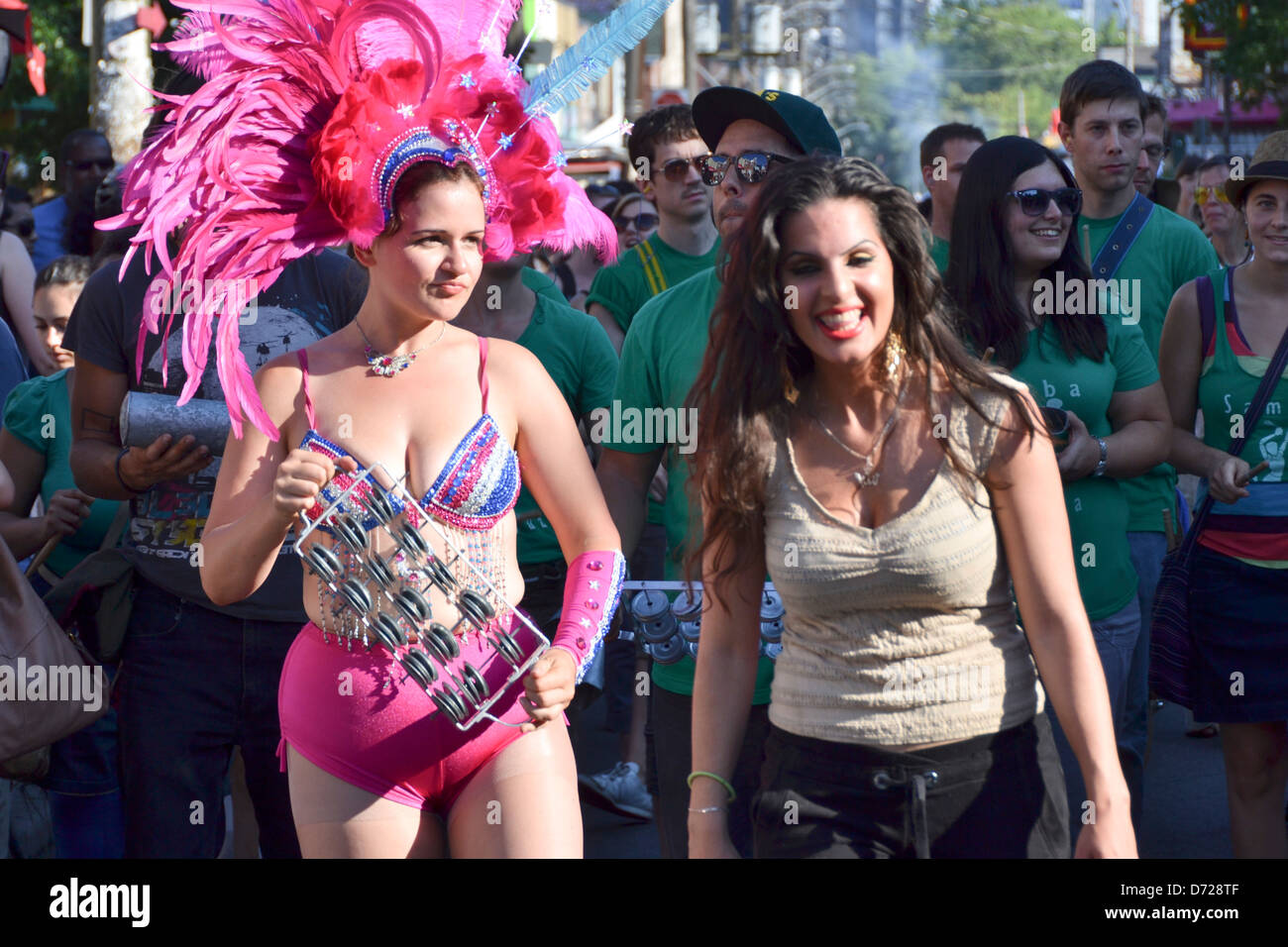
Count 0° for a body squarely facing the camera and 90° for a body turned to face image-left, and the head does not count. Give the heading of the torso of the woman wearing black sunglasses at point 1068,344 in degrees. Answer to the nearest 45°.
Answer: approximately 0°

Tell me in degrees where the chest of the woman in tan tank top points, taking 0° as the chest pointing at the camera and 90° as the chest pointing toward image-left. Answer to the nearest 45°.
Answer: approximately 0°

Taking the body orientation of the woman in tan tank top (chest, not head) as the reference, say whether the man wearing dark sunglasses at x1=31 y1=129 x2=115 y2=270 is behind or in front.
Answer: behind

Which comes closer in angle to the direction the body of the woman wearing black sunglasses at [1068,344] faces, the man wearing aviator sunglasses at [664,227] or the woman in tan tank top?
the woman in tan tank top

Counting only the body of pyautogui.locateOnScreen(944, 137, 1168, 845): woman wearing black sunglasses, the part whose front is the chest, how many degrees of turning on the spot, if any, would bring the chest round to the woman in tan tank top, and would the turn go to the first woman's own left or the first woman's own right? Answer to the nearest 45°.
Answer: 0° — they already face them

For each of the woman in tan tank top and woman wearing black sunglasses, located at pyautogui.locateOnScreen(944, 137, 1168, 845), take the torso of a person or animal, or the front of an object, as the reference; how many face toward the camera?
2

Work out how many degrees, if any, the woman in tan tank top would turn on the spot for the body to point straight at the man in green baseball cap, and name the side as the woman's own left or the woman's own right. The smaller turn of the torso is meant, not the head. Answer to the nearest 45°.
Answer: approximately 135° to the woman's own right

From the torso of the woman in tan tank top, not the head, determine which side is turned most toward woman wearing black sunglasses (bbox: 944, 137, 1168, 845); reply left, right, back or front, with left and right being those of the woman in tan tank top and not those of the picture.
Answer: back

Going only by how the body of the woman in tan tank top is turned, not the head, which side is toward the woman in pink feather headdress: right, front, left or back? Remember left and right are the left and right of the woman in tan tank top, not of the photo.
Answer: right
